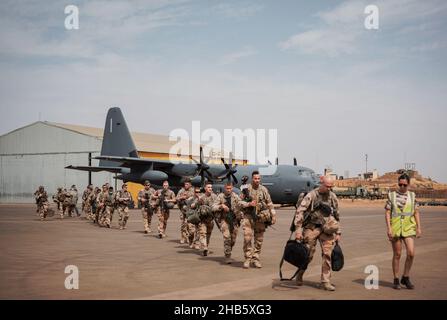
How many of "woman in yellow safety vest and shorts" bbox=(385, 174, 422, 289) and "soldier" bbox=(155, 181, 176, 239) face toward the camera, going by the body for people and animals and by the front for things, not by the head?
2

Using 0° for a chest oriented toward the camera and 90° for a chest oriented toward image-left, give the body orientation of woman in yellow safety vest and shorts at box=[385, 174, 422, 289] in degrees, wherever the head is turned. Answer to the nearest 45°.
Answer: approximately 0°

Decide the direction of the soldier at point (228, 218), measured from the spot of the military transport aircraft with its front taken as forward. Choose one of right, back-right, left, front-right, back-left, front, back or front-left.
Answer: front-right

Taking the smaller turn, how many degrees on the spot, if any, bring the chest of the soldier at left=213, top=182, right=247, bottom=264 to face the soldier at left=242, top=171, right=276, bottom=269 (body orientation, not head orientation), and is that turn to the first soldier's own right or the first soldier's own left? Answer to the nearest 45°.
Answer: approximately 45° to the first soldier's own left

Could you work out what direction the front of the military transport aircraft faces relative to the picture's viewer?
facing the viewer and to the right of the viewer

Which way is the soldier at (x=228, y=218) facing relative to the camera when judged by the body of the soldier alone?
toward the camera

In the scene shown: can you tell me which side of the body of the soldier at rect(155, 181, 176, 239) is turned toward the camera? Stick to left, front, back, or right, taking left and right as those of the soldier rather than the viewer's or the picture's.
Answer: front

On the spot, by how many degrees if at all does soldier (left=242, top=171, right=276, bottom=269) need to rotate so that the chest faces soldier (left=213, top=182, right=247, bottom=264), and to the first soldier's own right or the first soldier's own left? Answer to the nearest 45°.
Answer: approximately 135° to the first soldier's own right

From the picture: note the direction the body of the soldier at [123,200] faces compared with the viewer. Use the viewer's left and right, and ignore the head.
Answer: facing the viewer
